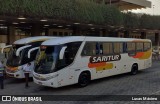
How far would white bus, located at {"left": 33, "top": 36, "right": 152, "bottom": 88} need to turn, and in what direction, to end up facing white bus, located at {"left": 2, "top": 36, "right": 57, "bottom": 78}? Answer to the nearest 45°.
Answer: approximately 90° to its right

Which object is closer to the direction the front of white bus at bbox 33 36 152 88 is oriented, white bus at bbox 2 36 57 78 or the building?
the white bus

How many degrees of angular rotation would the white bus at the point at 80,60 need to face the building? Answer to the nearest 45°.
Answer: approximately 135° to its right

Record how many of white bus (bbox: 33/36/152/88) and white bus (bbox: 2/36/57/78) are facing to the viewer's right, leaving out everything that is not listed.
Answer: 0

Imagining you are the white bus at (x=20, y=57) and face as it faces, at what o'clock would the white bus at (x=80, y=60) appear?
the white bus at (x=80, y=60) is roughly at 9 o'clock from the white bus at (x=20, y=57).

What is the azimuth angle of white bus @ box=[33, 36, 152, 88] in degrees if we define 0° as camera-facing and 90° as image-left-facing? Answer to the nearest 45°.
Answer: approximately 45°

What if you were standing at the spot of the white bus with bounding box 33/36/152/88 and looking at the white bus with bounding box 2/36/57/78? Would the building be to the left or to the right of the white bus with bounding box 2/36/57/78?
right

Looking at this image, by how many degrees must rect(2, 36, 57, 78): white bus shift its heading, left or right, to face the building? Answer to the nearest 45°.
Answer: approximately 135° to its right
